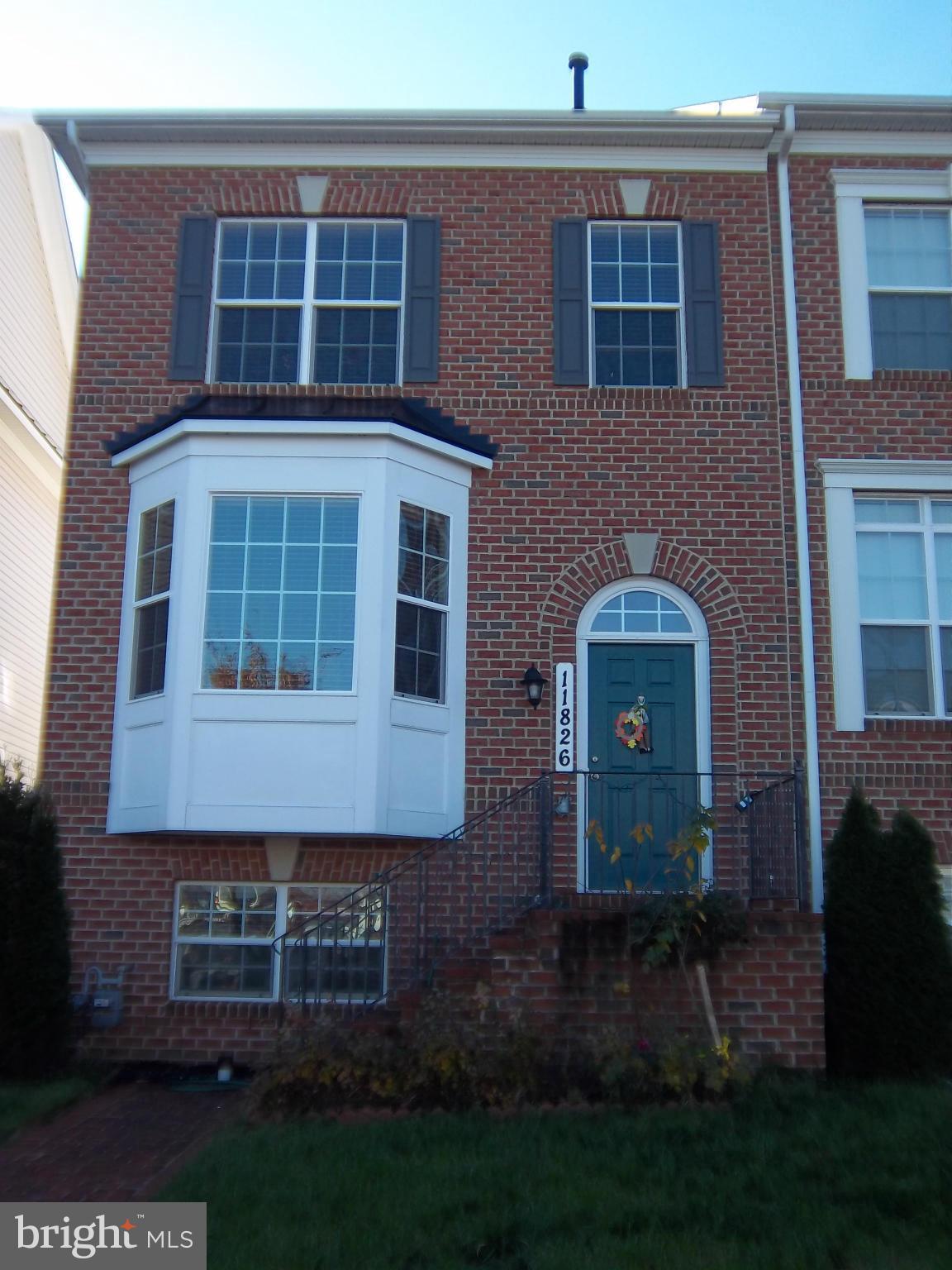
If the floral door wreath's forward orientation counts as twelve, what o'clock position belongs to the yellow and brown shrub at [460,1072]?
The yellow and brown shrub is roughly at 1 o'clock from the floral door wreath.

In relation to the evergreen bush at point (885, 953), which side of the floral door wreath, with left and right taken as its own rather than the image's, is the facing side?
left

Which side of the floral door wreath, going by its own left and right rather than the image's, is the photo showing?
front

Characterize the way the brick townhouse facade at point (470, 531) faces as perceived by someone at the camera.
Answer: facing the viewer

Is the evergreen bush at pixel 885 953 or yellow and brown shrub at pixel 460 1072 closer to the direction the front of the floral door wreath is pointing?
the yellow and brown shrub

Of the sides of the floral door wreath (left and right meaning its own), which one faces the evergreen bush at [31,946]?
right
